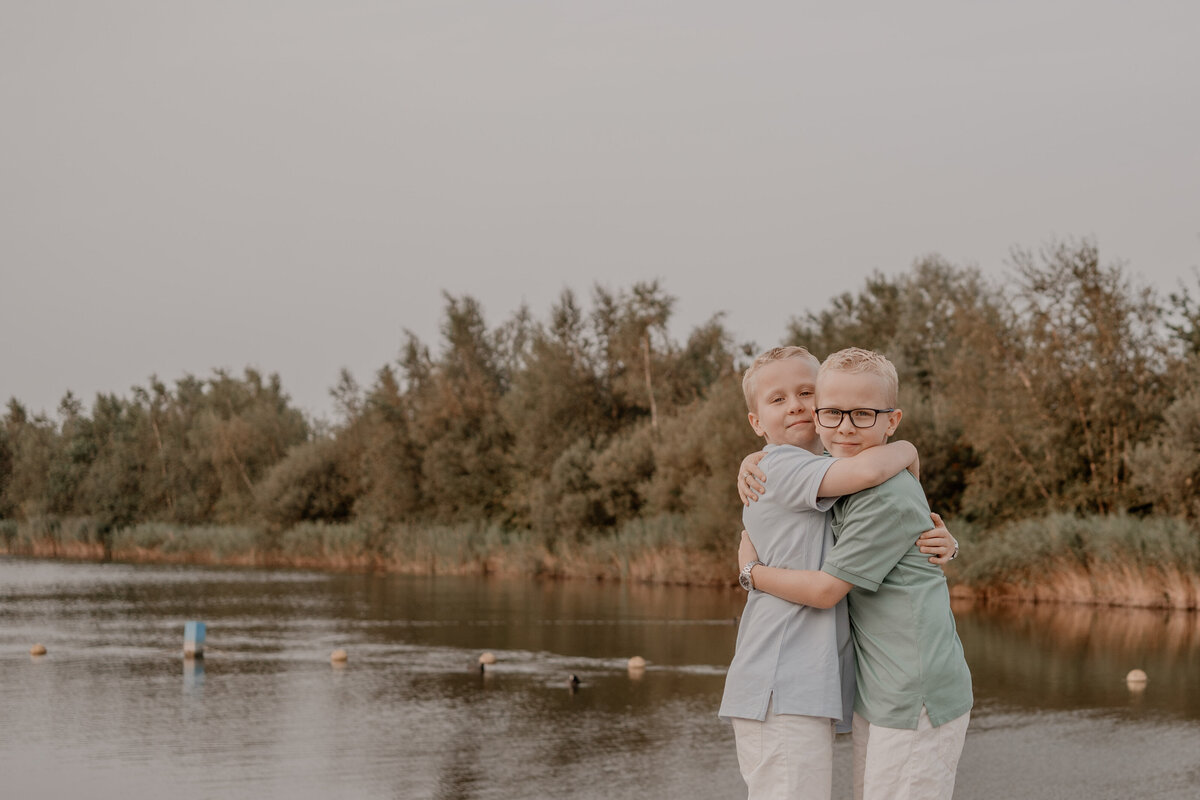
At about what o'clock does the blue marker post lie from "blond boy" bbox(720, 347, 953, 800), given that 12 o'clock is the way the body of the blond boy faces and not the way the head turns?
The blue marker post is roughly at 8 o'clock from the blond boy.

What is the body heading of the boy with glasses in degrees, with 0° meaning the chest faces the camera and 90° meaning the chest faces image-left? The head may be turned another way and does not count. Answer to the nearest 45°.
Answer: approximately 90°

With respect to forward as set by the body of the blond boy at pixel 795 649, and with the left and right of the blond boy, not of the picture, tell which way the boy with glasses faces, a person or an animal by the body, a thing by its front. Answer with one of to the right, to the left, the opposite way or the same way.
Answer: the opposite way

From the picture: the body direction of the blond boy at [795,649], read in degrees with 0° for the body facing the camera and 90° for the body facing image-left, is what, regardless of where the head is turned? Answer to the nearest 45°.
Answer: approximately 270°

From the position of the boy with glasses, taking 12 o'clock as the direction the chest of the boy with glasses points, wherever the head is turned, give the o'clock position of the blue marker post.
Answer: The blue marker post is roughly at 2 o'clock from the boy with glasses.
